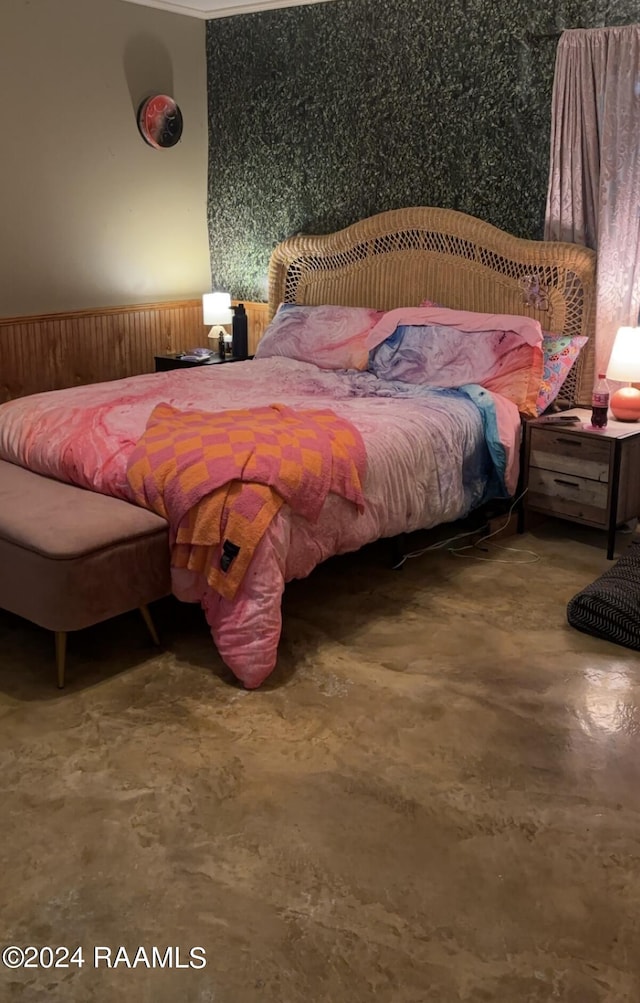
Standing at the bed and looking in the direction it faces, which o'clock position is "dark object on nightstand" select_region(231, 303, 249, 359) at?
The dark object on nightstand is roughly at 4 o'clock from the bed.

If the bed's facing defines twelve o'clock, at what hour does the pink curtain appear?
The pink curtain is roughly at 7 o'clock from the bed.

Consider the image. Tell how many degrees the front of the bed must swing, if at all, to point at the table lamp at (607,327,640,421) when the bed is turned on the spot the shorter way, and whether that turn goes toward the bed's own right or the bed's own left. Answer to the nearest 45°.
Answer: approximately 135° to the bed's own left

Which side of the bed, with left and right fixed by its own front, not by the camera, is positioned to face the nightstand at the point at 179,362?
right

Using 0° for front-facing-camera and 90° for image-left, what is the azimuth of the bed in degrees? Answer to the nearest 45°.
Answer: approximately 45°

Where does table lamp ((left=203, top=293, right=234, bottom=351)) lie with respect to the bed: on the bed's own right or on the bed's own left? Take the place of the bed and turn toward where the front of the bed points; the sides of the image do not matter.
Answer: on the bed's own right
